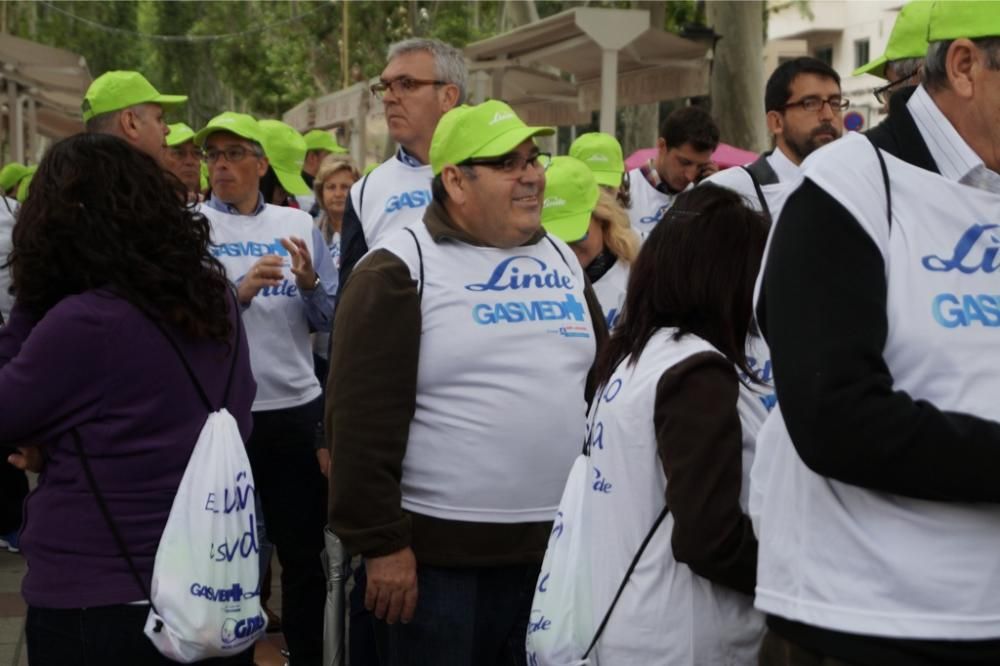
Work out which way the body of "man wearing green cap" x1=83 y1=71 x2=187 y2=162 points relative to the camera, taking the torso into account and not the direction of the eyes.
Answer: to the viewer's right

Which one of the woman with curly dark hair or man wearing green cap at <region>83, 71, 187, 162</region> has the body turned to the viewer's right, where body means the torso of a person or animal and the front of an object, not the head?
the man wearing green cap

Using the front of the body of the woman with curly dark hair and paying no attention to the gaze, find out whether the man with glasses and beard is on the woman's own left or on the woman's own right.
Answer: on the woman's own right

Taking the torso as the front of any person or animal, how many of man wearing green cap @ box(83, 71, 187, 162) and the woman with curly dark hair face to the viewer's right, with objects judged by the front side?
1

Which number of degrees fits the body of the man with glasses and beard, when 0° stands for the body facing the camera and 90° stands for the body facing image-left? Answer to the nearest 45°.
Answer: approximately 315°

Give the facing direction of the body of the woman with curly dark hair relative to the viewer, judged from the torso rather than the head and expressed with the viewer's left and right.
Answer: facing away from the viewer and to the left of the viewer

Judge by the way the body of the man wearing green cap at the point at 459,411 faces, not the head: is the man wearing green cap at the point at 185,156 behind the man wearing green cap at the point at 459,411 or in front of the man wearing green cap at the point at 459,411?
behind

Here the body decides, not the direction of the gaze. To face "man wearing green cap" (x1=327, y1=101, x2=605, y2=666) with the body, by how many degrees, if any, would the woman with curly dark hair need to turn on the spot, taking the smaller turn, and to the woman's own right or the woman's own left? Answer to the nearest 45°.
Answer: approximately 135° to the woman's own right

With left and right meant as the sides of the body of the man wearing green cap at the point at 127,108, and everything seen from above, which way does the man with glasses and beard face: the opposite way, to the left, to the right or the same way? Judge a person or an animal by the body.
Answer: to the right

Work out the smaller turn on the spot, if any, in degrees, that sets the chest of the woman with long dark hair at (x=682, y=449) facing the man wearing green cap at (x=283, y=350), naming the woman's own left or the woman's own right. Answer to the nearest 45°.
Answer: approximately 90° to the woman's own left
